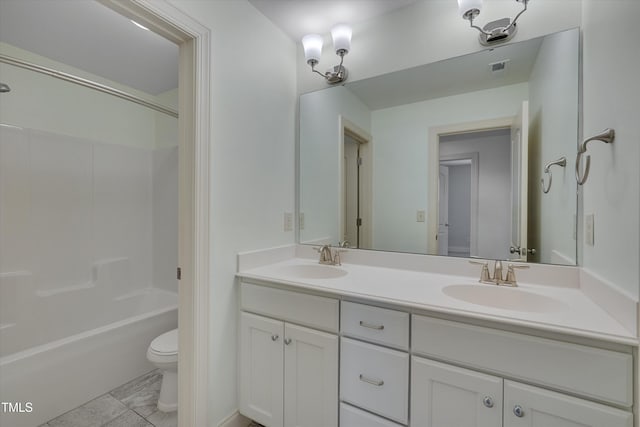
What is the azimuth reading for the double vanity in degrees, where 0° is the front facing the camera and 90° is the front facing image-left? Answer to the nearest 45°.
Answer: approximately 45°

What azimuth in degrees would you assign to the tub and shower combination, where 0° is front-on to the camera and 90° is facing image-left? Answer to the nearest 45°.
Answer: approximately 315°

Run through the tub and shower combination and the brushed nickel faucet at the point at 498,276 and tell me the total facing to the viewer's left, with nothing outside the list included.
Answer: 0

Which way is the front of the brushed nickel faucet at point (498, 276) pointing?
toward the camera

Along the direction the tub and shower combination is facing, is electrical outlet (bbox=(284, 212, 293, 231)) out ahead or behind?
ahead
